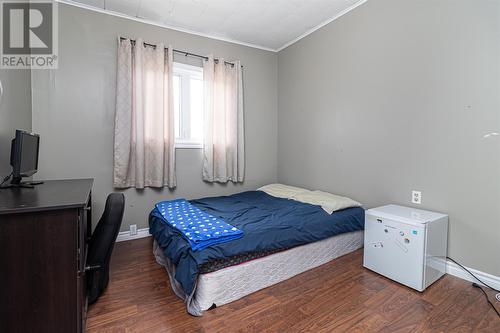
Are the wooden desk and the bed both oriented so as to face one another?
yes

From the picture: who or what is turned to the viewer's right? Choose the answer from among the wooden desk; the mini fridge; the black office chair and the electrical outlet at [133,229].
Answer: the wooden desk

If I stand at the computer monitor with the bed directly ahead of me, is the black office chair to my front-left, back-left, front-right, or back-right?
front-right

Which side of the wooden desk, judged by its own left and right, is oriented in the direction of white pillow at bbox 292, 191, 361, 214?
front

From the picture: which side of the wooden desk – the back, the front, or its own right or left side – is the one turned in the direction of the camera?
right

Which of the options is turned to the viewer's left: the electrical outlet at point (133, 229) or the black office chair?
the black office chair

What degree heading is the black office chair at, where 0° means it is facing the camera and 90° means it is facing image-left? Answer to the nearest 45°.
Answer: approximately 90°

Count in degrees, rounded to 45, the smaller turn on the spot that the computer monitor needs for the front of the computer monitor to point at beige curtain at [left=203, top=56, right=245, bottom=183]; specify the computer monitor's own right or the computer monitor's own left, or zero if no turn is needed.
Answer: approximately 45° to the computer monitor's own left

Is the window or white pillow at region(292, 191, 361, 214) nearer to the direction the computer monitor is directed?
the white pillow

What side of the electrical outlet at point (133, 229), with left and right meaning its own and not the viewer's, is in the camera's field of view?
front

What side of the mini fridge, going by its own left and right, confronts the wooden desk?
front

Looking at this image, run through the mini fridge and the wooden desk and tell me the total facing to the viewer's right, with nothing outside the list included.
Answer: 1

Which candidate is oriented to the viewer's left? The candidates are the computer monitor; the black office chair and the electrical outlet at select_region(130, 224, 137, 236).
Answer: the black office chair

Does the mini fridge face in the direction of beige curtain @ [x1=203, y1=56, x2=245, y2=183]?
no

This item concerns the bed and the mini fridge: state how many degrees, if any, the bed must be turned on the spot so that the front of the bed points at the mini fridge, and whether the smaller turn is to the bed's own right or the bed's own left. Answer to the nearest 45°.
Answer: approximately 135° to the bed's own left

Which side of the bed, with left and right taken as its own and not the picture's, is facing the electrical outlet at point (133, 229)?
right

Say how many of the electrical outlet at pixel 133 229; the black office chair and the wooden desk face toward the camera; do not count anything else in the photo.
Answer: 1

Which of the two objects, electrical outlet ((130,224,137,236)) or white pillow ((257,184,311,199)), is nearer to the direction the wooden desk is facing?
the white pillow

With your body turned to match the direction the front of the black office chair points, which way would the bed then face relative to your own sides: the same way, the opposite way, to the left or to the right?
the same way
